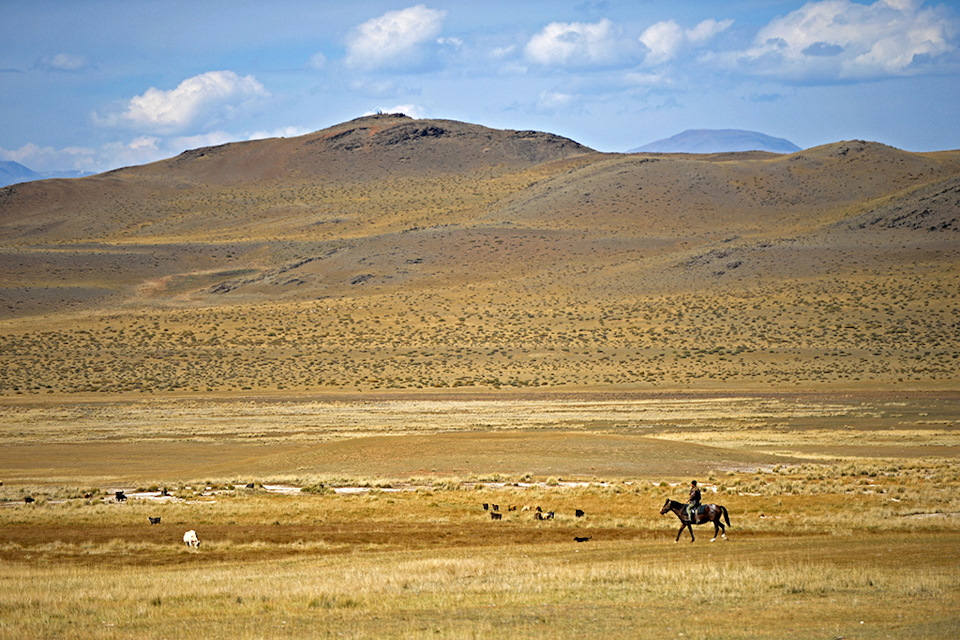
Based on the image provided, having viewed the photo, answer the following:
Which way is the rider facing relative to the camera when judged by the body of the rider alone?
to the viewer's left

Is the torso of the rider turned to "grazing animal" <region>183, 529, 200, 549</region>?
yes
